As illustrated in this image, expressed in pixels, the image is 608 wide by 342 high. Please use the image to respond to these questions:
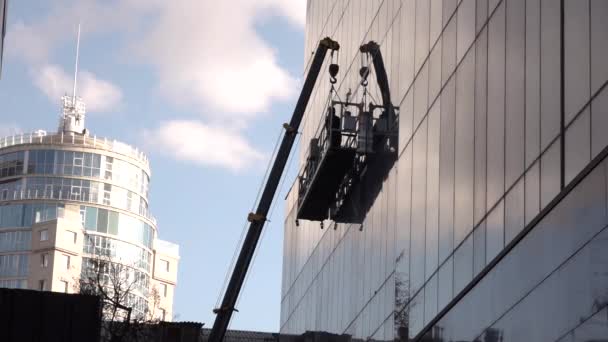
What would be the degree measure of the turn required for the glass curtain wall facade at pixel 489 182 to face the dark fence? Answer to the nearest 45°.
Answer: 0° — it already faces it

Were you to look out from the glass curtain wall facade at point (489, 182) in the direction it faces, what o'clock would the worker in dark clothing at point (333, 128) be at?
The worker in dark clothing is roughly at 4 o'clock from the glass curtain wall facade.

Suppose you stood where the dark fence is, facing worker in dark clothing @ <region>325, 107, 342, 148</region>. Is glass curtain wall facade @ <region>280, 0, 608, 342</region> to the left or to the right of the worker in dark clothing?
right

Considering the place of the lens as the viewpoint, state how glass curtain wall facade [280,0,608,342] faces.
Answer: facing the viewer and to the left of the viewer

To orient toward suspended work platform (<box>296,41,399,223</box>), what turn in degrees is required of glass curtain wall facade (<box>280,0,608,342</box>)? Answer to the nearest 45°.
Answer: approximately 135° to its right
